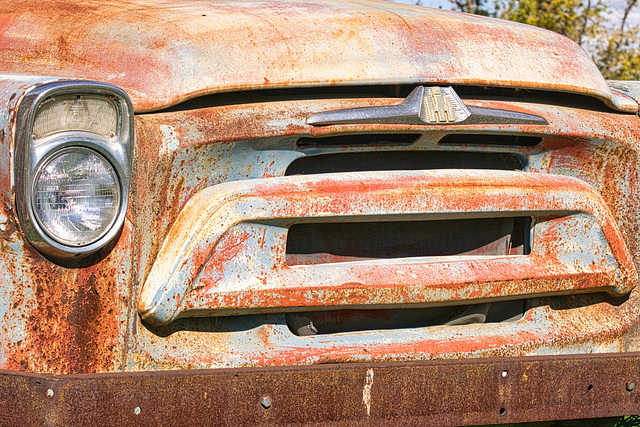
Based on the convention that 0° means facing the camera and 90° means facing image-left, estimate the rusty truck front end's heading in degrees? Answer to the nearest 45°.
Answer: approximately 315°
